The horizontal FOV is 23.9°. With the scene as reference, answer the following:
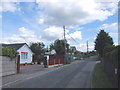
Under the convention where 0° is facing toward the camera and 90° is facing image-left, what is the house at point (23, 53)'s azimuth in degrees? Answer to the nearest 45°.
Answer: approximately 315°

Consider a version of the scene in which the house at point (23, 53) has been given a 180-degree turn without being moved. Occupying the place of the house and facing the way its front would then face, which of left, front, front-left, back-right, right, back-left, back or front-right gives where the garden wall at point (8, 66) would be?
back-left

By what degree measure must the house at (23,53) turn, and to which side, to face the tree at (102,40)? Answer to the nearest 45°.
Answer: approximately 45° to its left

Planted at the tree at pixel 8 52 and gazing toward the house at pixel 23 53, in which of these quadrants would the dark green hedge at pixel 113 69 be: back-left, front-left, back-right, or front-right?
back-right

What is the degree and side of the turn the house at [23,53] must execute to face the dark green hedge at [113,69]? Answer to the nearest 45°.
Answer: approximately 45° to its right

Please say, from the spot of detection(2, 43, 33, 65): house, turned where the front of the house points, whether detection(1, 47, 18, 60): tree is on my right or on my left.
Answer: on my right
